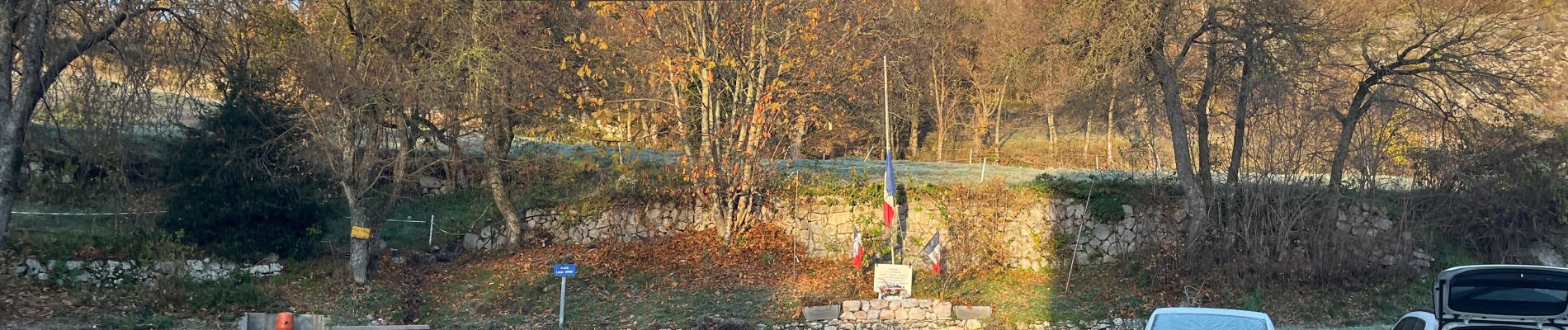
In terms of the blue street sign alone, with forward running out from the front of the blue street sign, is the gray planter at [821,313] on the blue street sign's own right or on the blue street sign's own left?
on the blue street sign's own left

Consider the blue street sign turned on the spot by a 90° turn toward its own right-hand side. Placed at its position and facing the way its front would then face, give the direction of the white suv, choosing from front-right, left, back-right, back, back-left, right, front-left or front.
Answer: back-left

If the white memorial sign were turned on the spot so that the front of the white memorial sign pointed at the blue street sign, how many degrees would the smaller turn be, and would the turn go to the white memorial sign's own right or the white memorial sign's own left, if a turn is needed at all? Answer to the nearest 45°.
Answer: approximately 90° to the white memorial sign's own right

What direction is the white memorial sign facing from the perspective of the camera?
toward the camera

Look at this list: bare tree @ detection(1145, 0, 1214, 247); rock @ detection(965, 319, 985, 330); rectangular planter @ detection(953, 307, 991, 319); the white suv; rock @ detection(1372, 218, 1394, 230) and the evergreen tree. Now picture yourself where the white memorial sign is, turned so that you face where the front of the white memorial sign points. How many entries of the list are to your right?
1

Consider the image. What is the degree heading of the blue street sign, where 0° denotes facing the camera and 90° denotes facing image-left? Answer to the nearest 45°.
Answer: approximately 0°

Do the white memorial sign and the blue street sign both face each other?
no

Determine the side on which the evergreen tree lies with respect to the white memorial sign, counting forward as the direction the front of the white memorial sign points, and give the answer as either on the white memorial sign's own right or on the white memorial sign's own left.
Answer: on the white memorial sign's own right

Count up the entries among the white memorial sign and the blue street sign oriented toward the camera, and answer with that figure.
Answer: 2

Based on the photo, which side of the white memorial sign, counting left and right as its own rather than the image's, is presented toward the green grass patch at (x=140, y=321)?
right

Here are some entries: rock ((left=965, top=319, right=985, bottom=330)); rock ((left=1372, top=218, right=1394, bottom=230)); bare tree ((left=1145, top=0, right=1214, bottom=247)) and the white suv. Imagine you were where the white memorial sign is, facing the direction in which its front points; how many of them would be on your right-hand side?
0

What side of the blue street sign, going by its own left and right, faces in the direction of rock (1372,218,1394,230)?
left

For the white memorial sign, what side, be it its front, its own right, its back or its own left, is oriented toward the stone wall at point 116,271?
right

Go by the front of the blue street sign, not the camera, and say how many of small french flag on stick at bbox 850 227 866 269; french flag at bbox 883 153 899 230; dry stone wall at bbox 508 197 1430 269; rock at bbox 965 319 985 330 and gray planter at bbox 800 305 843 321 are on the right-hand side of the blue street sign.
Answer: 0

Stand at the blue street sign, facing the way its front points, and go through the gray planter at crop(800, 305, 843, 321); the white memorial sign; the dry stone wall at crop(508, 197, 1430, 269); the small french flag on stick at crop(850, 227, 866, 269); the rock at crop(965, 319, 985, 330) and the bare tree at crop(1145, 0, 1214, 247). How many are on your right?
0

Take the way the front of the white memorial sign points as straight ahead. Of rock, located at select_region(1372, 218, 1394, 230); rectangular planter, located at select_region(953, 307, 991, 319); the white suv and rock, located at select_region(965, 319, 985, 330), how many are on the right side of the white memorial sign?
0
